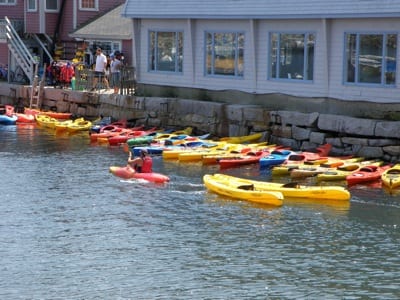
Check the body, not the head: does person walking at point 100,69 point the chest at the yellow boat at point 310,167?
no

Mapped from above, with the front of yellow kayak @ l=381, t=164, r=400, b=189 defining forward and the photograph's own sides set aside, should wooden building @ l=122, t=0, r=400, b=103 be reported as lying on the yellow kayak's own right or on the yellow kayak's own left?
on the yellow kayak's own right

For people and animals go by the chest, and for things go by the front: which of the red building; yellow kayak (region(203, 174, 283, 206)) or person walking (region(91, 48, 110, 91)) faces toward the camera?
the red building

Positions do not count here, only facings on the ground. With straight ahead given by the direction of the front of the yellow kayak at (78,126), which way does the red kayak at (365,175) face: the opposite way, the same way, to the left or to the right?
the same way

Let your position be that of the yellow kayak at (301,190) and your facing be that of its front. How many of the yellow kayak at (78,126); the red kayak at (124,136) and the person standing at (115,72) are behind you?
0

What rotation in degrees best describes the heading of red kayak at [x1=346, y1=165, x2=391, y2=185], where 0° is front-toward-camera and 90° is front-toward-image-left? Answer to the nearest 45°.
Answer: approximately 45°

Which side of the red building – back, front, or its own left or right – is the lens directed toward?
front

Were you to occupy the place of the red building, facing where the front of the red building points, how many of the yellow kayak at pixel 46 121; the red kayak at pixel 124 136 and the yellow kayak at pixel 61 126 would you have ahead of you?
3

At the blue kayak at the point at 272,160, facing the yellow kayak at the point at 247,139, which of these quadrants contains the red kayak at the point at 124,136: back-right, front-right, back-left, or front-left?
front-left

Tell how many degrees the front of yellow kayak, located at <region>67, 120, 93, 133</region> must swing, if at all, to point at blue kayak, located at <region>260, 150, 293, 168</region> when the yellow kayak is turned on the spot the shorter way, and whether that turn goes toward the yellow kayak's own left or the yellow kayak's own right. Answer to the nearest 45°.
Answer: approximately 90° to the yellow kayak's own left

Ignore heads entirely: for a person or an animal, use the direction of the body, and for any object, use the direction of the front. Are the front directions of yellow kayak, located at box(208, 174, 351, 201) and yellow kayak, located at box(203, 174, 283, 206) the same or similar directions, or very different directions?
same or similar directions

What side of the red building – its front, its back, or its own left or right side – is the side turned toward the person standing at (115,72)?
front

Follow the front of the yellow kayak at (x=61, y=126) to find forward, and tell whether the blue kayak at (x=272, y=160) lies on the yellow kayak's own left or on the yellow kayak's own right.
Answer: on the yellow kayak's own left

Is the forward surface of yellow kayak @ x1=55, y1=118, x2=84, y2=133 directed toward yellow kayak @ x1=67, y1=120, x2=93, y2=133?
no

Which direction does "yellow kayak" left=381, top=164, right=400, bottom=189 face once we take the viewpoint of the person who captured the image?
facing the viewer and to the left of the viewer
